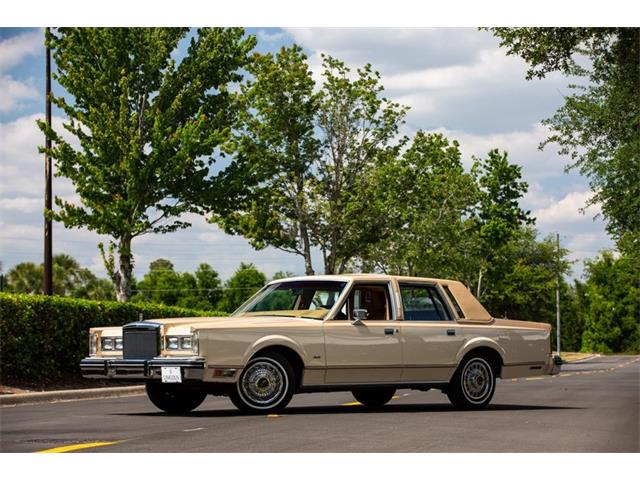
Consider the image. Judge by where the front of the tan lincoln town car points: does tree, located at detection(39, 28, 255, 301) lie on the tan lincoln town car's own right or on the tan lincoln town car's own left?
on the tan lincoln town car's own right

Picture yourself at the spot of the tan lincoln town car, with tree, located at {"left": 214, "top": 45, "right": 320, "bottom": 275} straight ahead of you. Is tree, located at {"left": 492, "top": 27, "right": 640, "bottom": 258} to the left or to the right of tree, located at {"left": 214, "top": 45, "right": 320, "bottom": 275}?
right

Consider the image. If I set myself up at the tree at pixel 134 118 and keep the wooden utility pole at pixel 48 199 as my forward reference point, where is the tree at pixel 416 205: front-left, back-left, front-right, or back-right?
back-right

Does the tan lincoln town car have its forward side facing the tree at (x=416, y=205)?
no

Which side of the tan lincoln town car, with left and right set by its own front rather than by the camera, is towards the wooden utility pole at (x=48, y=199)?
right

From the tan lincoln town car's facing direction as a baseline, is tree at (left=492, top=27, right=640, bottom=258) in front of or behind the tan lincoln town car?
behind

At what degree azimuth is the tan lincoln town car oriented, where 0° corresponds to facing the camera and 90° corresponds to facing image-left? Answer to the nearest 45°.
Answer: approximately 45°

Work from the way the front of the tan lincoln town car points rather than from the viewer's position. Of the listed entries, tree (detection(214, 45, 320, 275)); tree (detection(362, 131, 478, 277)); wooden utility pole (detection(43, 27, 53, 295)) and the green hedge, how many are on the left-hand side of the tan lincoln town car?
0

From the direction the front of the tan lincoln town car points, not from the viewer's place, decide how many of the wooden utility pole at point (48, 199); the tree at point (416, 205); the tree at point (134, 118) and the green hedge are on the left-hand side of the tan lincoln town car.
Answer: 0

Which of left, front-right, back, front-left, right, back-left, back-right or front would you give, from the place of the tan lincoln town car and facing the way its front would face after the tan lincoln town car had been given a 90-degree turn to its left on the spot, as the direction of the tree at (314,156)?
back-left

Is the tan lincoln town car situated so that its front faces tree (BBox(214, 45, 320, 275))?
no
